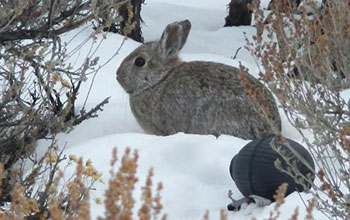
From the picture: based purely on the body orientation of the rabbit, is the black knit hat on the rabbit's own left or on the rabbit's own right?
on the rabbit's own left

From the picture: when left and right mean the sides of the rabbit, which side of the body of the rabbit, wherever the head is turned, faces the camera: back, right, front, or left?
left
